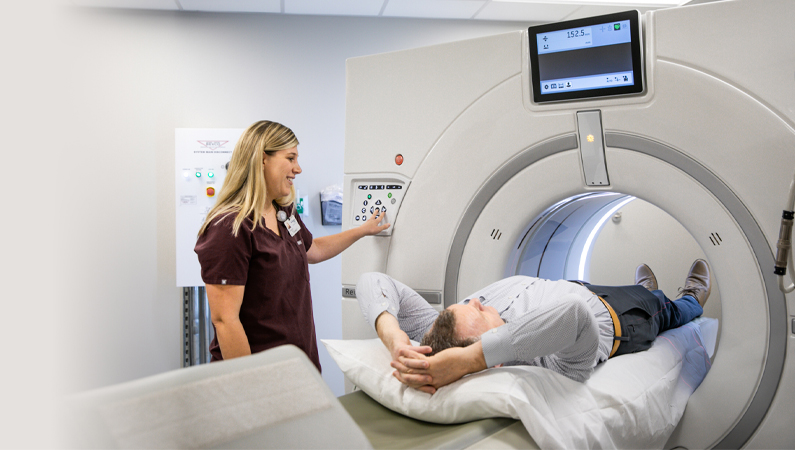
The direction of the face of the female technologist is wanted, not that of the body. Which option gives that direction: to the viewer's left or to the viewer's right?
to the viewer's right

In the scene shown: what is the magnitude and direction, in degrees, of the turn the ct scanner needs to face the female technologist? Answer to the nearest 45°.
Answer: approximately 45° to its right

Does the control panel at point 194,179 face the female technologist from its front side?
yes

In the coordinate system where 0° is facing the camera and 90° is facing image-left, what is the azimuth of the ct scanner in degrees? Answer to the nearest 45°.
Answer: approximately 45°

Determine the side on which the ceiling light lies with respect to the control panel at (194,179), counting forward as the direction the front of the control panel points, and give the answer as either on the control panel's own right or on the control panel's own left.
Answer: on the control panel's own left

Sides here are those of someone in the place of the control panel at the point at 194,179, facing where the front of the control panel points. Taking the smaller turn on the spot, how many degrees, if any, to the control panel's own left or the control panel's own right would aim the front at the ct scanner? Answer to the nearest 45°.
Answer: approximately 45° to the control panel's own left

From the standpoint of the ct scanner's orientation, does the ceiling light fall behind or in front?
behind

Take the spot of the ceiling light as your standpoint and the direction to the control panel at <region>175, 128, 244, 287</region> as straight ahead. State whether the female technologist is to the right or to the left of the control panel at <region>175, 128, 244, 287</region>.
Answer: left

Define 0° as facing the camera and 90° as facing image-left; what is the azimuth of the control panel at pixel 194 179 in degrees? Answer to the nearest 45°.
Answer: approximately 0°

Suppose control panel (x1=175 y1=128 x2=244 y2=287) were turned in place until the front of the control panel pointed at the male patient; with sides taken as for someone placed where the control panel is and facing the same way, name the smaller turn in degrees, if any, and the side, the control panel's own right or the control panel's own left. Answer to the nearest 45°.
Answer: approximately 45° to the control panel's own left
